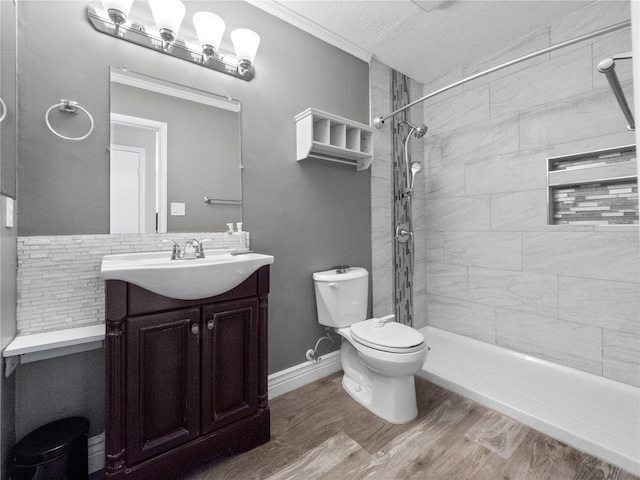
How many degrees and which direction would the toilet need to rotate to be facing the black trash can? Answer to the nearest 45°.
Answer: approximately 90° to its right

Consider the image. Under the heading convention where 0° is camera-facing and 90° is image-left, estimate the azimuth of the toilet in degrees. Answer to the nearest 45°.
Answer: approximately 315°

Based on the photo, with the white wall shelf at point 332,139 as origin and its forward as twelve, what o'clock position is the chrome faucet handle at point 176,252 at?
The chrome faucet handle is roughly at 3 o'clock from the white wall shelf.

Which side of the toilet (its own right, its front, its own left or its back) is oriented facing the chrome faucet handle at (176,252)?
right

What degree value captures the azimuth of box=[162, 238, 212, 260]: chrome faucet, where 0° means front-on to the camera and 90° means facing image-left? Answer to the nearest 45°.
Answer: approximately 315°
